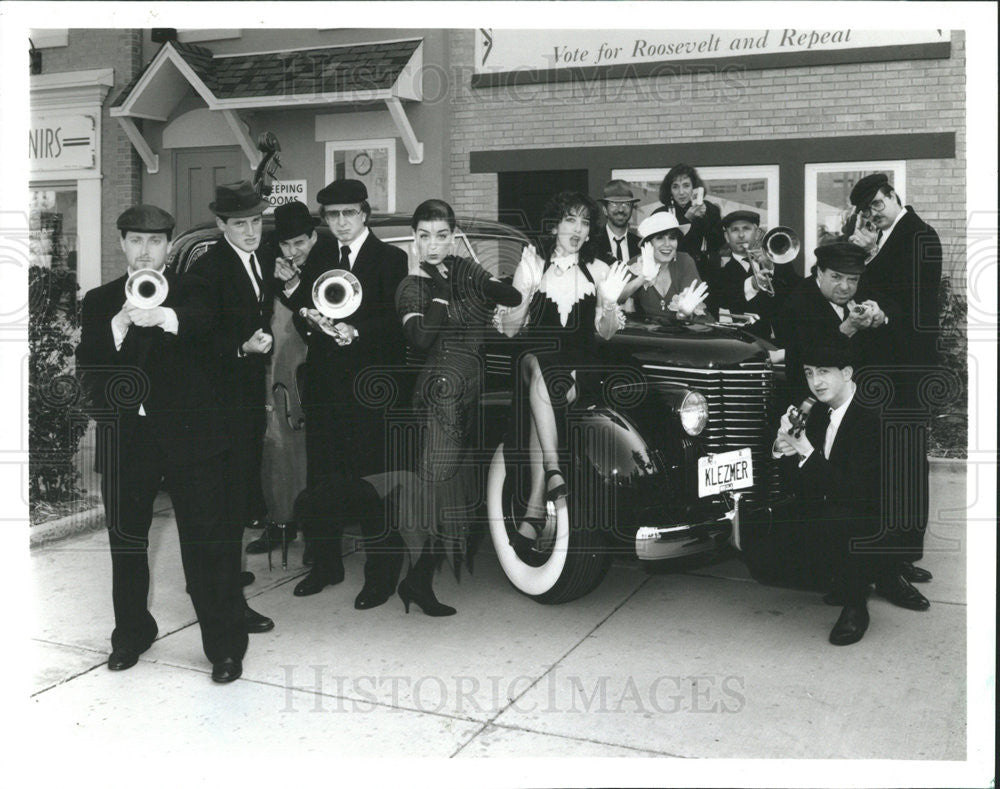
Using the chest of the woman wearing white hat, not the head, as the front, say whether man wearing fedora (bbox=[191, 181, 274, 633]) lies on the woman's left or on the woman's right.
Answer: on the woman's right

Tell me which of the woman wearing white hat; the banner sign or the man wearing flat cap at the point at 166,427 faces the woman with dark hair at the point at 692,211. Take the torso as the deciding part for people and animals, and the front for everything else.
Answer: the banner sign

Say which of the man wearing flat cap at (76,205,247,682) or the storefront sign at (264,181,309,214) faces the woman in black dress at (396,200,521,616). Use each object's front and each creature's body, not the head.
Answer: the storefront sign

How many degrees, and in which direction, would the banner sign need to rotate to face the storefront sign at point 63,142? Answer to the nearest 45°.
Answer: approximately 90° to its right

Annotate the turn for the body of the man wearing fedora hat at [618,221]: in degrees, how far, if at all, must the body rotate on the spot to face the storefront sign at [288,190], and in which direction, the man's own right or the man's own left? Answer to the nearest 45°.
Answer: approximately 135° to the man's own right

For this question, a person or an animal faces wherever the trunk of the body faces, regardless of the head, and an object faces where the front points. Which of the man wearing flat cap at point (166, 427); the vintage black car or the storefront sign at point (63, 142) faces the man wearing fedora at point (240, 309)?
the storefront sign

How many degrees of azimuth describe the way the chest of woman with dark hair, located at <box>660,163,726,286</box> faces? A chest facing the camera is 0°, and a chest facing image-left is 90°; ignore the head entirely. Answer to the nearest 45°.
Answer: approximately 0°

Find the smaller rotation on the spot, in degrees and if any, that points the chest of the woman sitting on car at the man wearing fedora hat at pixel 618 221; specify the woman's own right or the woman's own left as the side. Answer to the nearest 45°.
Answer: approximately 180°

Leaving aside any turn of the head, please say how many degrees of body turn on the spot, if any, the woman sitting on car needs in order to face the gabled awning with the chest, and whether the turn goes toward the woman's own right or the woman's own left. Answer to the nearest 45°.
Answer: approximately 135° to the woman's own right

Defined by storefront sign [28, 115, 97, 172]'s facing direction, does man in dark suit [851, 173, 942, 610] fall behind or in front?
in front

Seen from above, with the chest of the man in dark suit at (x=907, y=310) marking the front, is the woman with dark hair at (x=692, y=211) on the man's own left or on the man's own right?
on the man's own right
